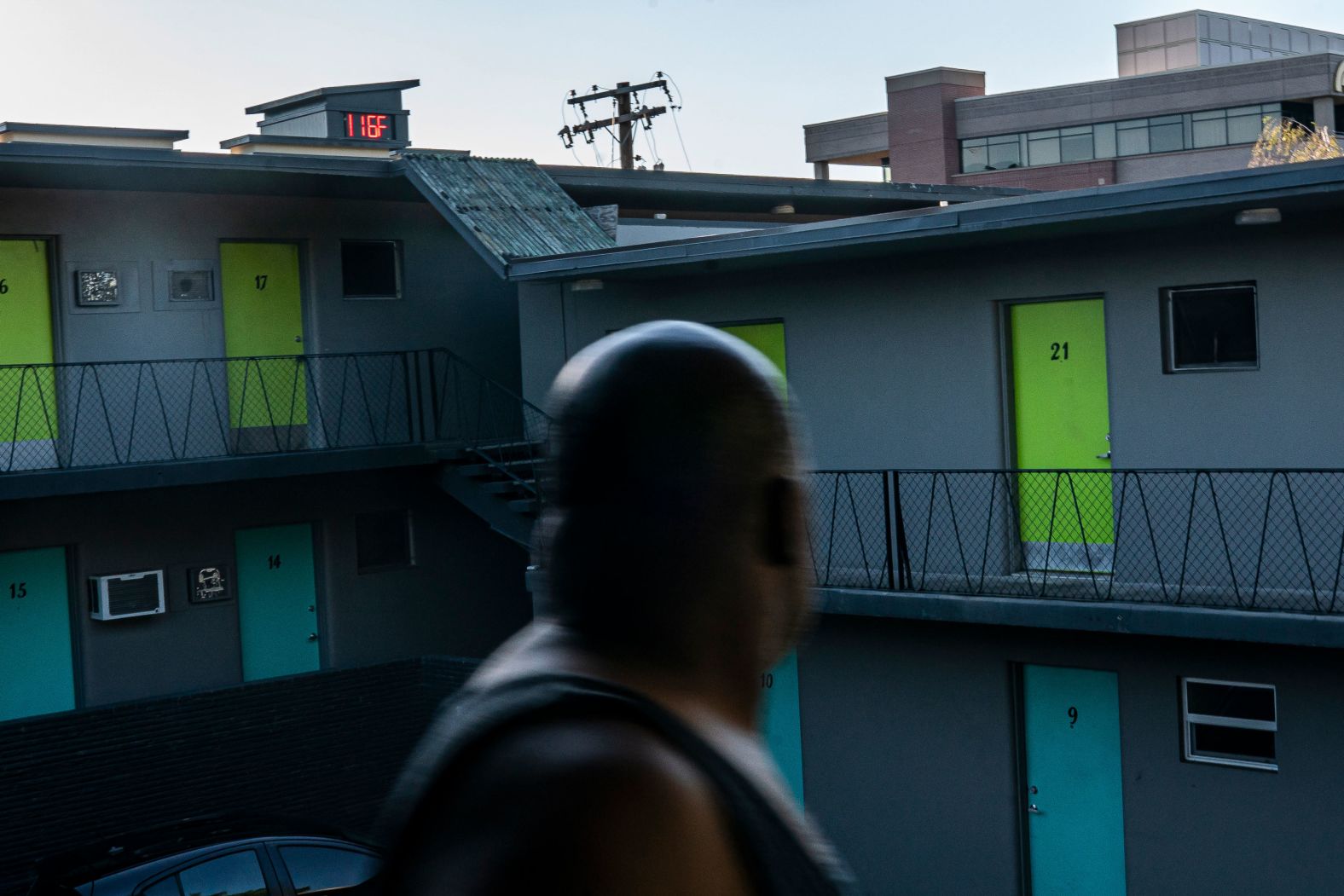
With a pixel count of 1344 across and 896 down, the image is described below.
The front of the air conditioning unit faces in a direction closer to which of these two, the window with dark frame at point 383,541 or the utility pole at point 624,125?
the window with dark frame

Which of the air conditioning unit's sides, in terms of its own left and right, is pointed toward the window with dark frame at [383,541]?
left

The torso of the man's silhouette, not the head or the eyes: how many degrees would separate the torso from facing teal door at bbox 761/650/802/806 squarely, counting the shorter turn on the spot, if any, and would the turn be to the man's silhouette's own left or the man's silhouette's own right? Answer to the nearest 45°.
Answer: approximately 45° to the man's silhouette's own left

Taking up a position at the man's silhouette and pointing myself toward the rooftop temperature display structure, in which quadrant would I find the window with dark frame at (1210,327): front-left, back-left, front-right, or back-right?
front-right

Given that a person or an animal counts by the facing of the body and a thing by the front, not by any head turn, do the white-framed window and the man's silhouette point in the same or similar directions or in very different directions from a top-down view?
very different directions

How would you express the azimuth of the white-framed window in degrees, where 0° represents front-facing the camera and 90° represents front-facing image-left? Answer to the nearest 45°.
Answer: approximately 45°

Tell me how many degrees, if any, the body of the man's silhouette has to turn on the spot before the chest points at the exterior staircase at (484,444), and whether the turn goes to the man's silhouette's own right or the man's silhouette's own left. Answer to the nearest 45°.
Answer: approximately 45° to the man's silhouette's own left

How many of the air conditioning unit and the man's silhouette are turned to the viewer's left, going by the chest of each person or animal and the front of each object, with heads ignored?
0

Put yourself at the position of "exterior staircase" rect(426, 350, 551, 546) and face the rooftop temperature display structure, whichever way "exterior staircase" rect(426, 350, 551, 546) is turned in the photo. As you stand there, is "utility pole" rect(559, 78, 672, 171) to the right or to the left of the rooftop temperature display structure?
right

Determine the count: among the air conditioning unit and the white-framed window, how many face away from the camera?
0

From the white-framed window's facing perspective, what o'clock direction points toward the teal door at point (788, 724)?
The teal door is roughly at 2 o'clock from the white-framed window.

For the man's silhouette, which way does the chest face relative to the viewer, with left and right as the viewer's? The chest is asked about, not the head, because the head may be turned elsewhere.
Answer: facing away from the viewer and to the right of the viewer

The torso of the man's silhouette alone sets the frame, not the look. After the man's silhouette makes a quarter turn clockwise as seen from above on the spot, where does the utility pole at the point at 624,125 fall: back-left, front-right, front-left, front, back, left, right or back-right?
back-left

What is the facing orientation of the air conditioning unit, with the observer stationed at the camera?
facing the viewer and to the right of the viewer
